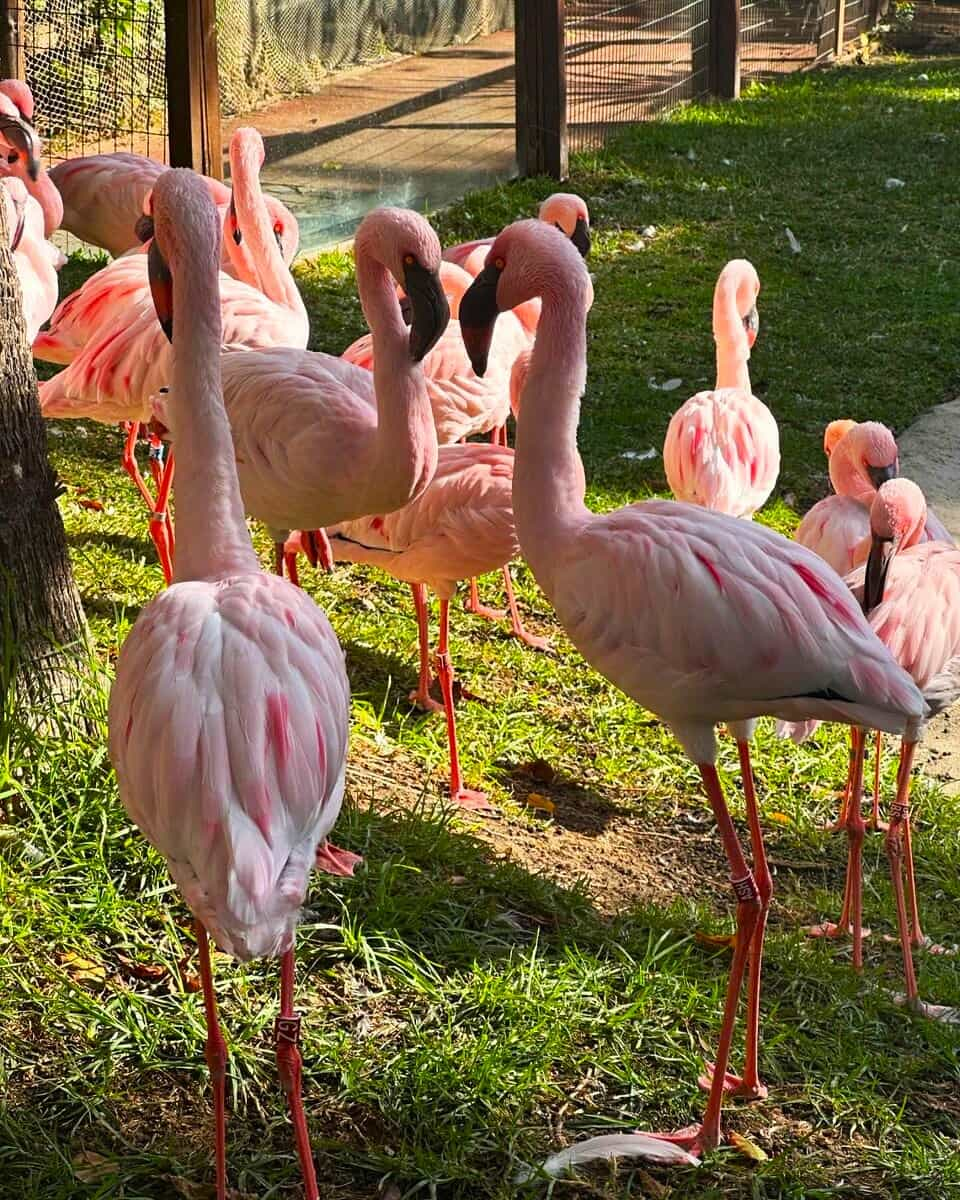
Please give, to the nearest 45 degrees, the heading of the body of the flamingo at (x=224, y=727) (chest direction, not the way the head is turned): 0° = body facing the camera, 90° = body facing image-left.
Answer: approximately 180°

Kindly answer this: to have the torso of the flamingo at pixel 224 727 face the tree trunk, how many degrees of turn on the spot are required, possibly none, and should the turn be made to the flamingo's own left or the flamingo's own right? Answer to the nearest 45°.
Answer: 0° — it already faces it

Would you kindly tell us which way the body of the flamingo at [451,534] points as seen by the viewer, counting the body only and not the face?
to the viewer's right

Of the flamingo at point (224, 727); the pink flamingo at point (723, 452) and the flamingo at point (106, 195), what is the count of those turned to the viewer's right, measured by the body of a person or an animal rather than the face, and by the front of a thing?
1

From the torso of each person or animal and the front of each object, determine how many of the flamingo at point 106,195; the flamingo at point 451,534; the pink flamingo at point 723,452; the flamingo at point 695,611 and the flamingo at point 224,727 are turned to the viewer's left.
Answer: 1

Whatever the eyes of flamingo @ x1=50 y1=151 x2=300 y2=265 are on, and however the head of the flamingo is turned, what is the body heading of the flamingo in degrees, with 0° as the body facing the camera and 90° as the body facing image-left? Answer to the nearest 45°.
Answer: approximately 270°

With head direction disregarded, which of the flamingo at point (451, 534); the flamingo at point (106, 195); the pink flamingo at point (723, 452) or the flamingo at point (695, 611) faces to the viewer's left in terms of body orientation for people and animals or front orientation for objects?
the flamingo at point (695, 611)

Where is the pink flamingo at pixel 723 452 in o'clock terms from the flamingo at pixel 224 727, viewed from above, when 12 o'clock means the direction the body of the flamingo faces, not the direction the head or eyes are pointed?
The pink flamingo is roughly at 1 o'clock from the flamingo.

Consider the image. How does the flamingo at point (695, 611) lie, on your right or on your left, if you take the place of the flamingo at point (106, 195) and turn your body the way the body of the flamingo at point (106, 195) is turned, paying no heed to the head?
on your right

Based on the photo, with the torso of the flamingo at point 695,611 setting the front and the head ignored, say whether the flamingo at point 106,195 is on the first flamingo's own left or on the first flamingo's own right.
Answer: on the first flamingo's own right

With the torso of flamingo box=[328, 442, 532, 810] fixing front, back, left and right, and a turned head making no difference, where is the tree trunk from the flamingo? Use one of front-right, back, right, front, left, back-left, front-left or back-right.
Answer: back-right

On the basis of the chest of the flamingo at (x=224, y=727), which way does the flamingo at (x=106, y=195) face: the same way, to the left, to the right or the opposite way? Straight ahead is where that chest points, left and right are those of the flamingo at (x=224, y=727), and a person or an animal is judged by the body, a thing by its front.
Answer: to the right

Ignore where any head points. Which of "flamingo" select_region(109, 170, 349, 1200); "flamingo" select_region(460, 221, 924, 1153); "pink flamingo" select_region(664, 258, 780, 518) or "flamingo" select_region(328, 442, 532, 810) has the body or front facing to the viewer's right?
"flamingo" select_region(328, 442, 532, 810)

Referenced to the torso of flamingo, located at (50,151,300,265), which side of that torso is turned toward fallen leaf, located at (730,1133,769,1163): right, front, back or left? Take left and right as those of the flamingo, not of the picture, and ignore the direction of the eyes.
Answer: right
